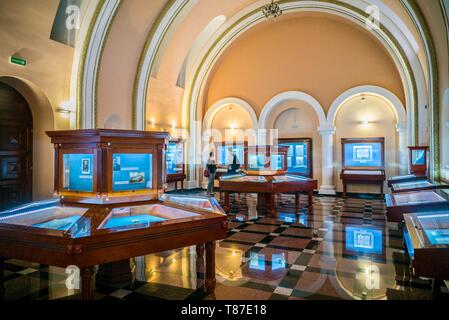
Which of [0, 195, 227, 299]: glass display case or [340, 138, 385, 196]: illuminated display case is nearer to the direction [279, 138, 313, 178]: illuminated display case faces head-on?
the glass display case

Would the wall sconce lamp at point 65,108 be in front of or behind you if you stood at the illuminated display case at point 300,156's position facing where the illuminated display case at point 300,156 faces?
in front

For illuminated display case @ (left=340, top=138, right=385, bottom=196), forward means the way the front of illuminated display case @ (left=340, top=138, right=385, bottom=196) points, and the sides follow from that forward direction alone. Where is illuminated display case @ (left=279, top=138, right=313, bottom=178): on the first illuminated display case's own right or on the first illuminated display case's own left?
on the first illuminated display case's own right

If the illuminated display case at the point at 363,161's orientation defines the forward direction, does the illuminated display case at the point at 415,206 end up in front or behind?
in front

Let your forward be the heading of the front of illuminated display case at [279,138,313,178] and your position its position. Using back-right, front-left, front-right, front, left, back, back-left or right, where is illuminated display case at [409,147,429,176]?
left

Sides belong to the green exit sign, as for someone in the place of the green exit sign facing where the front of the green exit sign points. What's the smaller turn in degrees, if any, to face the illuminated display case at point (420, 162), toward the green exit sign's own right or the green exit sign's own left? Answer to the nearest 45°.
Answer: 0° — it already faces it

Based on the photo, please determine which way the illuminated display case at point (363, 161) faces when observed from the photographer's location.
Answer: facing the viewer

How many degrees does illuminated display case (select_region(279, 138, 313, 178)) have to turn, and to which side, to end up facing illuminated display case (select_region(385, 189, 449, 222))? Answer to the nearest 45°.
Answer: approximately 45° to its left

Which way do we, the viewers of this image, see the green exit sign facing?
facing the viewer and to the right of the viewer

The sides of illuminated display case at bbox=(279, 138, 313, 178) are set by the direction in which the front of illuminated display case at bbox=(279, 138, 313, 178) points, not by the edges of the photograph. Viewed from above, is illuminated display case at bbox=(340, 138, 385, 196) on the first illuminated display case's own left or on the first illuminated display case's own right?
on the first illuminated display case's own left

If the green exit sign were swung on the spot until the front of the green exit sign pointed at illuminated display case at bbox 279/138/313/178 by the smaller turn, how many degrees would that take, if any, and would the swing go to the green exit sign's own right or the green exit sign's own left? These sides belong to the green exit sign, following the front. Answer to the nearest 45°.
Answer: approximately 45° to the green exit sign's own left

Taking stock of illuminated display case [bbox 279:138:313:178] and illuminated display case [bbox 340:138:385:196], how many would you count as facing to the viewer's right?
0

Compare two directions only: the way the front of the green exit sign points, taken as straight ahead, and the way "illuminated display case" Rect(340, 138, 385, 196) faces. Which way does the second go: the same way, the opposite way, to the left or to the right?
to the right

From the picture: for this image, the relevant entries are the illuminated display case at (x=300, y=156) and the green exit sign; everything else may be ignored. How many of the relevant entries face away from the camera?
0

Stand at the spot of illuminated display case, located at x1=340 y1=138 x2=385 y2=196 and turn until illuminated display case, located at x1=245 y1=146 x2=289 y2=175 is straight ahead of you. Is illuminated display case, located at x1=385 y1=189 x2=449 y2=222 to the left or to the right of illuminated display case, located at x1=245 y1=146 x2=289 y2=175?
left
